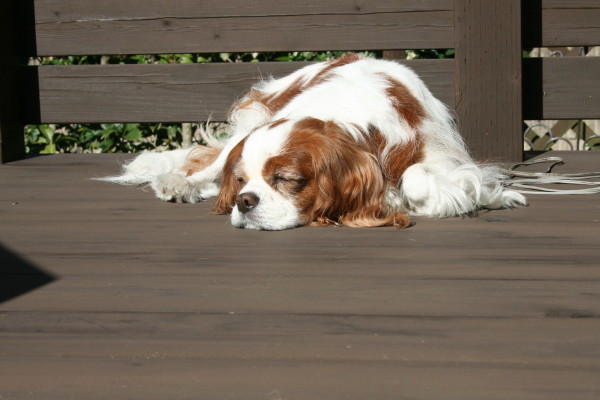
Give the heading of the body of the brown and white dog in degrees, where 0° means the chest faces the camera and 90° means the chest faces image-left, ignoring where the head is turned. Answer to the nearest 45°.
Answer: approximately 45°
